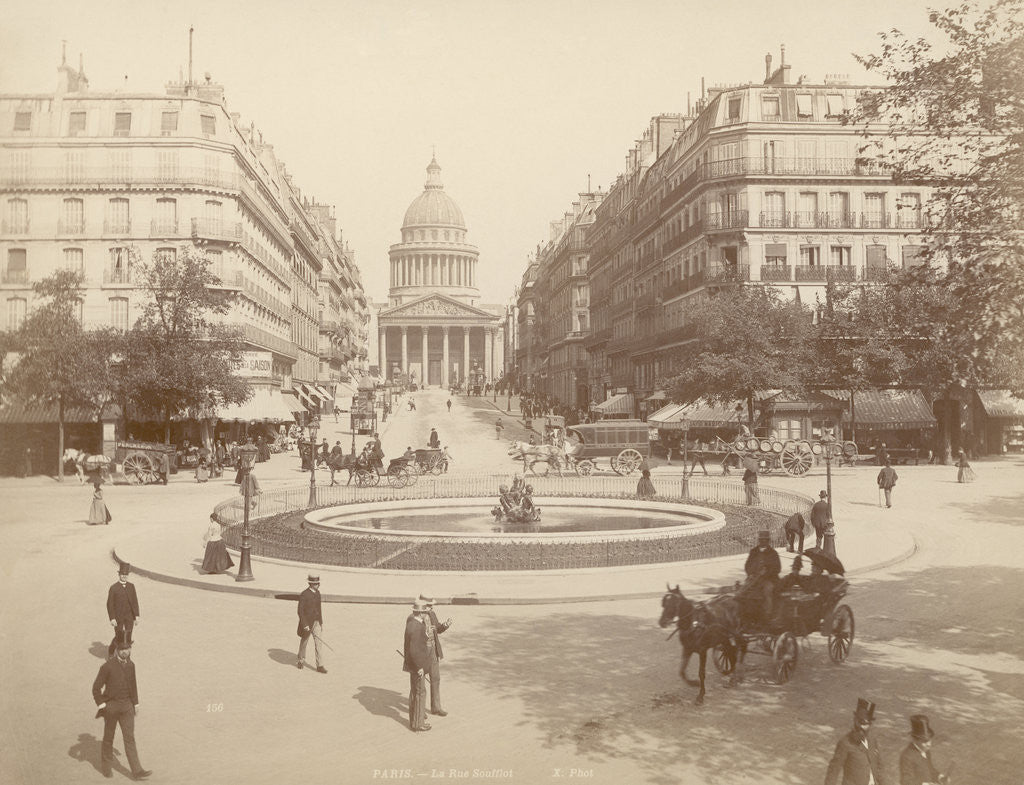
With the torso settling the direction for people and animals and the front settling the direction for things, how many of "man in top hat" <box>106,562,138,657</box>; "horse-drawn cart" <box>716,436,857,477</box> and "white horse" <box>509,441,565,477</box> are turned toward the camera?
1

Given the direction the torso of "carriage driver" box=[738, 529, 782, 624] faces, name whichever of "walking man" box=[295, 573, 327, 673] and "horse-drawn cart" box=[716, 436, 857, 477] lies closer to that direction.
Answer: the walking man

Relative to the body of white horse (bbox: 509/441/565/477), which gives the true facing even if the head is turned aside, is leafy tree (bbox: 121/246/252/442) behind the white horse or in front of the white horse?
in front

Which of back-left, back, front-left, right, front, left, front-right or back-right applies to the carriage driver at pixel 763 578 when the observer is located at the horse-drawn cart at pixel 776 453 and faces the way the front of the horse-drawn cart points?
left

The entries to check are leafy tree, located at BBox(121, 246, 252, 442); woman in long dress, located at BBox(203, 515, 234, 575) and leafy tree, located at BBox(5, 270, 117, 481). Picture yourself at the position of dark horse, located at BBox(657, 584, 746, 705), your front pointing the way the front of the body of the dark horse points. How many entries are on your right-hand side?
3

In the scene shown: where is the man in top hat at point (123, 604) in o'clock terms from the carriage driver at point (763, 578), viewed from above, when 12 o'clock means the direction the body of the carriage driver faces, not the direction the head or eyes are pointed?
The man in top hat is roughly at 1 o'clock from the carriage driver.

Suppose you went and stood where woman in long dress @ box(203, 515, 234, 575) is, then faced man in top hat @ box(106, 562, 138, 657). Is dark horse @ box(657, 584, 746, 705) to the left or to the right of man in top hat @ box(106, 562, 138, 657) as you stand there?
left

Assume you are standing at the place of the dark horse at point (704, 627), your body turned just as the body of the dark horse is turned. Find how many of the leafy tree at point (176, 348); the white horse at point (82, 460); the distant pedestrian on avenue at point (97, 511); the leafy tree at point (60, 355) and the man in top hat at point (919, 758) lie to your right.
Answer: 4

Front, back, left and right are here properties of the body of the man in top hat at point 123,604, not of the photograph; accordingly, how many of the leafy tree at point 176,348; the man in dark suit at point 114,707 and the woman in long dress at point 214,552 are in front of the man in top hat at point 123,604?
1

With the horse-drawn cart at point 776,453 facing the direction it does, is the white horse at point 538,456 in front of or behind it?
in front

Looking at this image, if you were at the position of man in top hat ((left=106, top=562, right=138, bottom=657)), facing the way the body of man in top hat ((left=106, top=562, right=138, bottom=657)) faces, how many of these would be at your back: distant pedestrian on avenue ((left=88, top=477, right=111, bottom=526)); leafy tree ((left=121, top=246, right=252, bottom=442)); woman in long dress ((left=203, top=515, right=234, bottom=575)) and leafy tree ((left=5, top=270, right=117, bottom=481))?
4

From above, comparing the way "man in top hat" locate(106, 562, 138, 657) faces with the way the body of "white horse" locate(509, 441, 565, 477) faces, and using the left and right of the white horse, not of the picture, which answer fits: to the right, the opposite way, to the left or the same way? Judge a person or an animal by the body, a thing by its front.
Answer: to the left

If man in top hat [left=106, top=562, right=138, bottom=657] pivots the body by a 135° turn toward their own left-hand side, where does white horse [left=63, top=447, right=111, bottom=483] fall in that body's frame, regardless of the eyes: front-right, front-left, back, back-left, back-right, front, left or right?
front-left

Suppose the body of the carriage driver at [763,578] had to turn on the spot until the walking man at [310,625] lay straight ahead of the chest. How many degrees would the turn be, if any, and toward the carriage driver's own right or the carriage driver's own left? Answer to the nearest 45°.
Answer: approximately 45° to the carriage driver's own right

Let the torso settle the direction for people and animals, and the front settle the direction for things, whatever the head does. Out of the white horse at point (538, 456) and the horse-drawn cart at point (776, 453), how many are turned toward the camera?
0

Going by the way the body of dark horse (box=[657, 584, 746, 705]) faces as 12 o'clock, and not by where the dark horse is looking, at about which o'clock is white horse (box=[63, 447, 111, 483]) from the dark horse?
The white horse is roughly at 3 o'clock from the dark horse.
